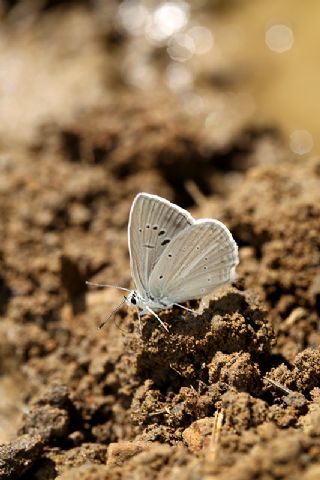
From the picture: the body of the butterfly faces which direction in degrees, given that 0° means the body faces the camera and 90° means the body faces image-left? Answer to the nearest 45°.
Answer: approximately 90°
